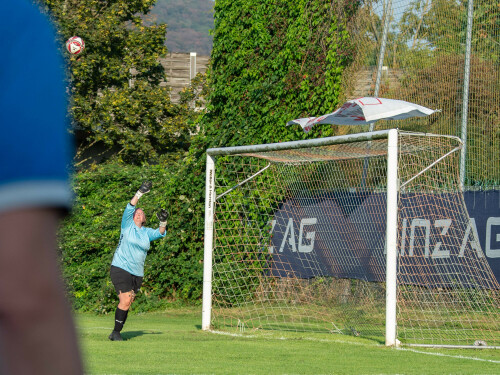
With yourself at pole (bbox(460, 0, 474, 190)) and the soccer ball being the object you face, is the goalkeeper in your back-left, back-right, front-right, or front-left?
front-left

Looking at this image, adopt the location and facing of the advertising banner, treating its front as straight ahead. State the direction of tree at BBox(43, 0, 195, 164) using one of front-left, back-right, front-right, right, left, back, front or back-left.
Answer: back-right

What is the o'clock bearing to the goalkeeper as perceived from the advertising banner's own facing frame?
The goalkeeper is roughly at 2 o'clock from the advertising banner.

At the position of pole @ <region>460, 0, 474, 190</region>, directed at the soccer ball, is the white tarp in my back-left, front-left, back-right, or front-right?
front-left

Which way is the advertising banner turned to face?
toward the camera
